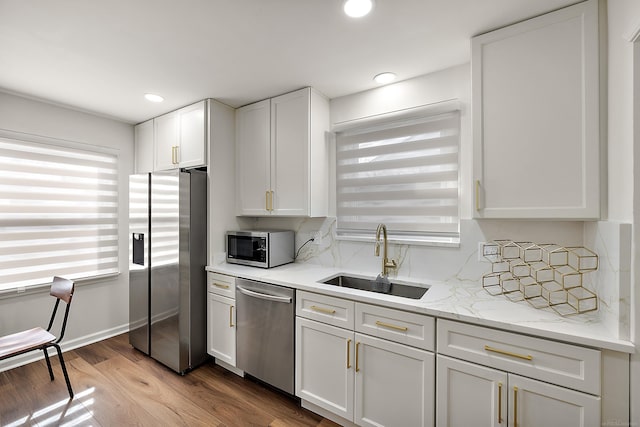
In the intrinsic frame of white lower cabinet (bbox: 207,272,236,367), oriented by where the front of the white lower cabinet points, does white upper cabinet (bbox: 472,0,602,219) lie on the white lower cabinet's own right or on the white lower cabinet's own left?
on the white lower cabinet's own left

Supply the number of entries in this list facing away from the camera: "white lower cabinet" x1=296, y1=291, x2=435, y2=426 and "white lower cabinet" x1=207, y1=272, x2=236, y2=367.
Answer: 0

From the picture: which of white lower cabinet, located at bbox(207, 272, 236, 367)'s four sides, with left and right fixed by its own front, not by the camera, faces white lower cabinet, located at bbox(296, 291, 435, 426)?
left

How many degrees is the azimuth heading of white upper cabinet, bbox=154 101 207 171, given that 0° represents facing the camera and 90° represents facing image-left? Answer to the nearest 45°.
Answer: approximately 45°

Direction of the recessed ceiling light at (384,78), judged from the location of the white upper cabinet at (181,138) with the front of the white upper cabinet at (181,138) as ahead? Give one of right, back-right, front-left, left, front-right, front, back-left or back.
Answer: left

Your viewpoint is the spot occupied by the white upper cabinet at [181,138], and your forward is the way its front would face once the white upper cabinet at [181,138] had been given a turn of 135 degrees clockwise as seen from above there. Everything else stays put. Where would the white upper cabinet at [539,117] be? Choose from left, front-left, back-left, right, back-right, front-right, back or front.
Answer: back-right

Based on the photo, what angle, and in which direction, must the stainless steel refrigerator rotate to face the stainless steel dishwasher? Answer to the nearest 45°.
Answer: approximately 90° to its left

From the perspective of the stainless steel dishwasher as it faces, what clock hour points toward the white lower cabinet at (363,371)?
The white lower cabinet is roughly at 9 o'clock from the stainless steel dishwasher.
